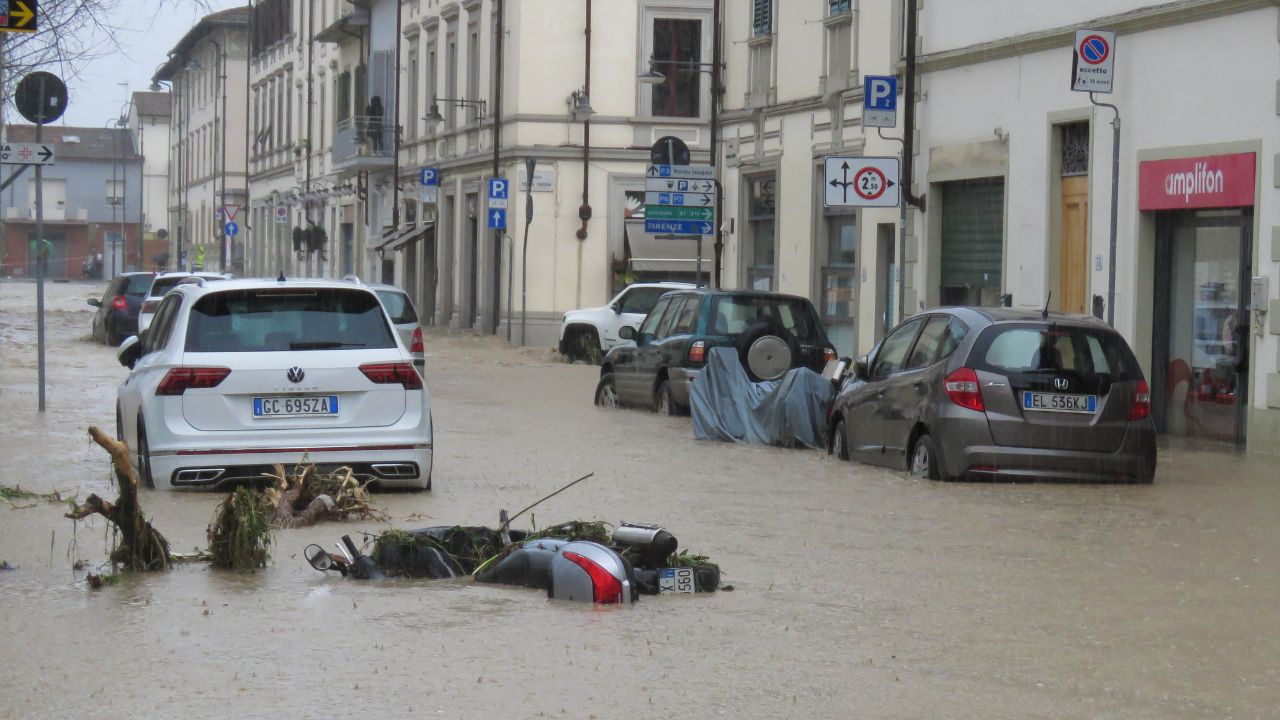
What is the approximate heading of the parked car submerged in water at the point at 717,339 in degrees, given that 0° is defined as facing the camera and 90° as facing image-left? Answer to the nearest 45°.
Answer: approximately 135°

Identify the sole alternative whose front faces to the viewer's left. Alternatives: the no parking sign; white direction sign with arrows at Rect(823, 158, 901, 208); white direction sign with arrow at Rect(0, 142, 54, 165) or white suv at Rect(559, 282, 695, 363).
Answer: the white suv

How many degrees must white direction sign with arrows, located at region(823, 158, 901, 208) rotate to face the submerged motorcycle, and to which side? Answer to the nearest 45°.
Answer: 0° — it already faces it

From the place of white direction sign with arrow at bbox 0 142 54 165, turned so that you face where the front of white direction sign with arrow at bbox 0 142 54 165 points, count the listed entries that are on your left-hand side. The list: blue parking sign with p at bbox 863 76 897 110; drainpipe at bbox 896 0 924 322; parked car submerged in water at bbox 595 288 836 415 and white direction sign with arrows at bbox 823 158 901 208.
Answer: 4

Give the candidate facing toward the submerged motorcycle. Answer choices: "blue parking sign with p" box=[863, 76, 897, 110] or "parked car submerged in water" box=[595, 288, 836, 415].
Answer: the blue parking sign with p

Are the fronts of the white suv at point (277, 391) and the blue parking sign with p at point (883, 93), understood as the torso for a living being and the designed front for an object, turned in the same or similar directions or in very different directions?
very different directions

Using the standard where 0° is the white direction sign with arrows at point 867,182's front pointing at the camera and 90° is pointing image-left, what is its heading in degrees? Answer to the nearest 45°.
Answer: approximately 0°

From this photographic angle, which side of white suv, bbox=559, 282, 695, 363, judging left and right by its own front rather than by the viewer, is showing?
left

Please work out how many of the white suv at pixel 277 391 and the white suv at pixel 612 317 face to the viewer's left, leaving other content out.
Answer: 1

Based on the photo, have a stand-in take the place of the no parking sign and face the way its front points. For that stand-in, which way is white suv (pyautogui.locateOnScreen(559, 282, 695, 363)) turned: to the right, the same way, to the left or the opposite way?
to the right

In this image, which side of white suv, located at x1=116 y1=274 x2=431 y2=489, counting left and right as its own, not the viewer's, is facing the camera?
back

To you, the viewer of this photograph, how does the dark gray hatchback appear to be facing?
facing away from the viewer and to the left of the viewer
